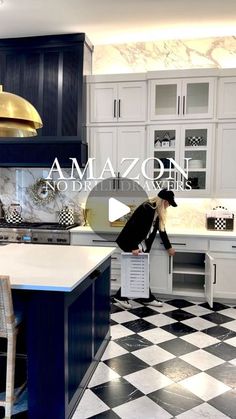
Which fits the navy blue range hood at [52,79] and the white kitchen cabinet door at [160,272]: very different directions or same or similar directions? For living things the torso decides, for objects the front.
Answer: same or similar directions

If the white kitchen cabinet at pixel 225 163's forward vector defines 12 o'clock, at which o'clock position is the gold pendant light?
The gold pendant light is roughly at 1 o'clock from the white kitchen cabinet.

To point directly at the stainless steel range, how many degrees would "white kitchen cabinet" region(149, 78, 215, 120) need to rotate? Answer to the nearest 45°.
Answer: approximately 90° to its right

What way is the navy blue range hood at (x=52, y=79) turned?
toward the camera

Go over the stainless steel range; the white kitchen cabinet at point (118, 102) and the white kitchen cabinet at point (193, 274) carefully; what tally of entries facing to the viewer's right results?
0

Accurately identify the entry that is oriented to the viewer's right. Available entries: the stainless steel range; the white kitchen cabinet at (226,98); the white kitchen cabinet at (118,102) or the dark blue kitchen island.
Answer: the dark blue kitchen island

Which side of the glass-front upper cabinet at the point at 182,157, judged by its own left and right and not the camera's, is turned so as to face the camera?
front

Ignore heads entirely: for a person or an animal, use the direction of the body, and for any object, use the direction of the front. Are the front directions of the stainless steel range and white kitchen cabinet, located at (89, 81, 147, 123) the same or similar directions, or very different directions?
same or similar directions

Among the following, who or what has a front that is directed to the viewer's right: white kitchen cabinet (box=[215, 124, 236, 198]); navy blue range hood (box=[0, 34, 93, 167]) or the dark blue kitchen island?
the dark blue kitchen island

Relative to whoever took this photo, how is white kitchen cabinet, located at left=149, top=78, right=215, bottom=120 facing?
facing the viewer

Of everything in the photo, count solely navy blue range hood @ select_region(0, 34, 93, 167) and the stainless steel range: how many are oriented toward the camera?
2

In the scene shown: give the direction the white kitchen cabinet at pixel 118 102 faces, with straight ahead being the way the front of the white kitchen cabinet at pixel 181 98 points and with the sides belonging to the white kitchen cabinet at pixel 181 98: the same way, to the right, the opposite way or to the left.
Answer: the same way

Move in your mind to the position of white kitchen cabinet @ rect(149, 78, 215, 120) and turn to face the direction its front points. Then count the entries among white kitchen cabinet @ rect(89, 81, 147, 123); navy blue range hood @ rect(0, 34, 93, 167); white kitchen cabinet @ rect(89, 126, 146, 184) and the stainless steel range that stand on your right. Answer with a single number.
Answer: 4

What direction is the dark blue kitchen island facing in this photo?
to the viewer's right

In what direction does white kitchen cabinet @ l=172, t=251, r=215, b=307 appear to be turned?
toward the camera

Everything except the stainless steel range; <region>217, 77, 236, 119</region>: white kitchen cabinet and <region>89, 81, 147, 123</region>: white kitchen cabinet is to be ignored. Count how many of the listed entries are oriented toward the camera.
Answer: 3
